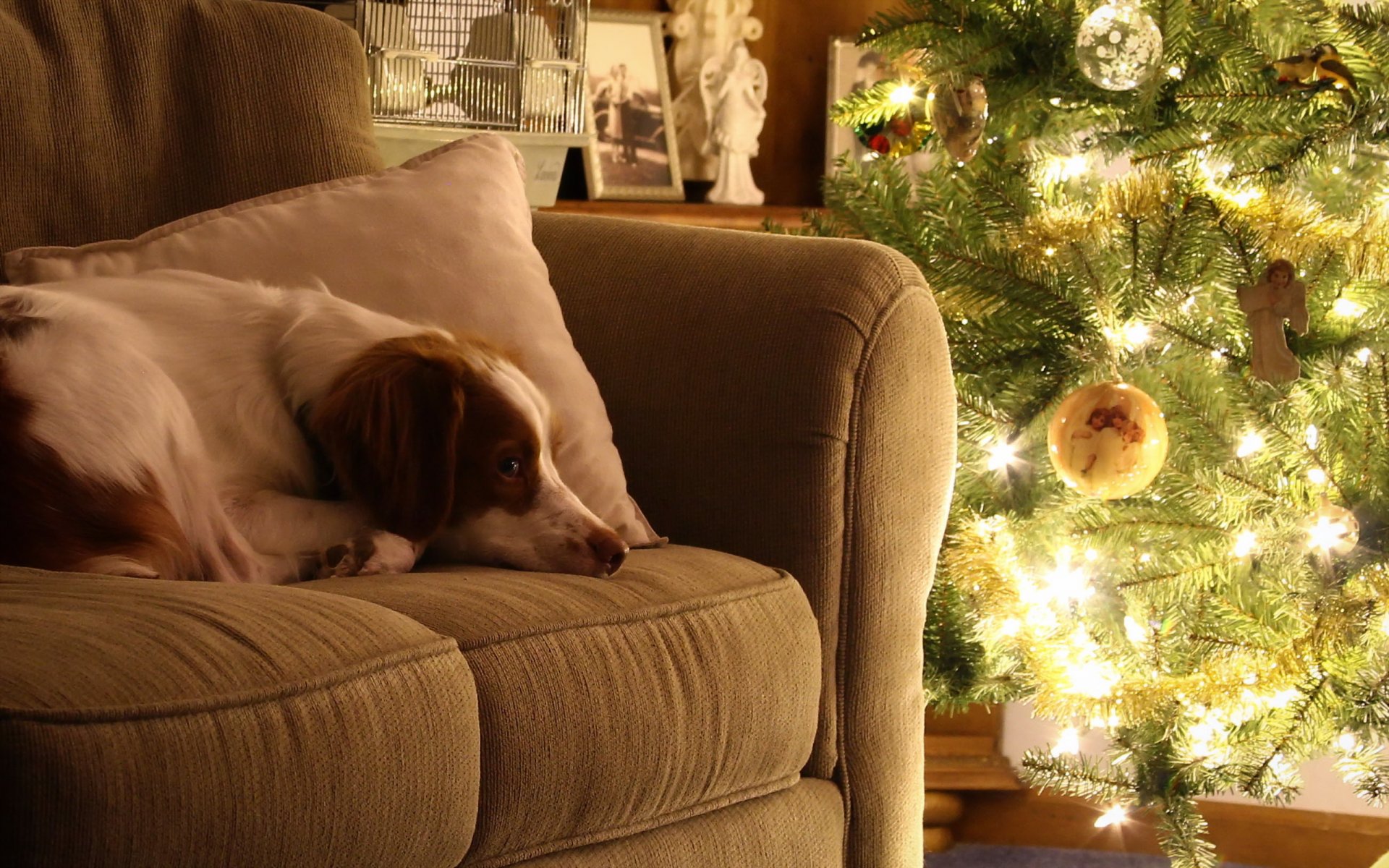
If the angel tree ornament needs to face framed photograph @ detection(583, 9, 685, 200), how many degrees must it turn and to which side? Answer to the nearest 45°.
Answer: approximately 135° to its right

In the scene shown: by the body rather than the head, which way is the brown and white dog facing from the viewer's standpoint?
to the viewer's right

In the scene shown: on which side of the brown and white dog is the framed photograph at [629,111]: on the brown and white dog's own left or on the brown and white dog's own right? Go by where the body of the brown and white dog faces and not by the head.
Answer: on the brown and white dog's own left

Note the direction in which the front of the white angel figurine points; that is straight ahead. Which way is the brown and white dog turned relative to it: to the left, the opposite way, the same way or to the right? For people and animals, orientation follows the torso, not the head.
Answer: to the left

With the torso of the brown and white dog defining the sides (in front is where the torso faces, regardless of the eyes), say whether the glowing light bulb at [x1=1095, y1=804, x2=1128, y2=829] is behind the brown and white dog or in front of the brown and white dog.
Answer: in front

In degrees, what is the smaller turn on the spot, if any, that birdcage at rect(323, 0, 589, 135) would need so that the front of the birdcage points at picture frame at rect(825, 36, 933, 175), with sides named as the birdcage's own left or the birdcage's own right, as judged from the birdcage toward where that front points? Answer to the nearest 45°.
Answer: approximately 135° to the birdcage's own left

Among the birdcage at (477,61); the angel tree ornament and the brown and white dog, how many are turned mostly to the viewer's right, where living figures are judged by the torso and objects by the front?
1

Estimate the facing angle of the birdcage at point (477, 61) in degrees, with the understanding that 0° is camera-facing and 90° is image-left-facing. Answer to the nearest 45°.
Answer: approximately 0°

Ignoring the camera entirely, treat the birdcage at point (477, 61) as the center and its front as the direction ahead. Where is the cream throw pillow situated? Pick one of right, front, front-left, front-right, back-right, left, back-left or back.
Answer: front

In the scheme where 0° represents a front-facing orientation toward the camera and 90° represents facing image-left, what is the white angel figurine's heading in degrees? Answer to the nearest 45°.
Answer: approximately 0°

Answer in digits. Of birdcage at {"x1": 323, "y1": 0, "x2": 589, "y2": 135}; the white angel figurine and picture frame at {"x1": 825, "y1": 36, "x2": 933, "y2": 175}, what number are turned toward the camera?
3

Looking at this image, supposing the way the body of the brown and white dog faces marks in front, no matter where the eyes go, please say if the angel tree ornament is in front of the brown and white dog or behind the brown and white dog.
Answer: in front

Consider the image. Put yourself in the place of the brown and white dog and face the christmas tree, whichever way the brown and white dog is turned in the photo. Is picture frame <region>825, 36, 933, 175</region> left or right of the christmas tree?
left
